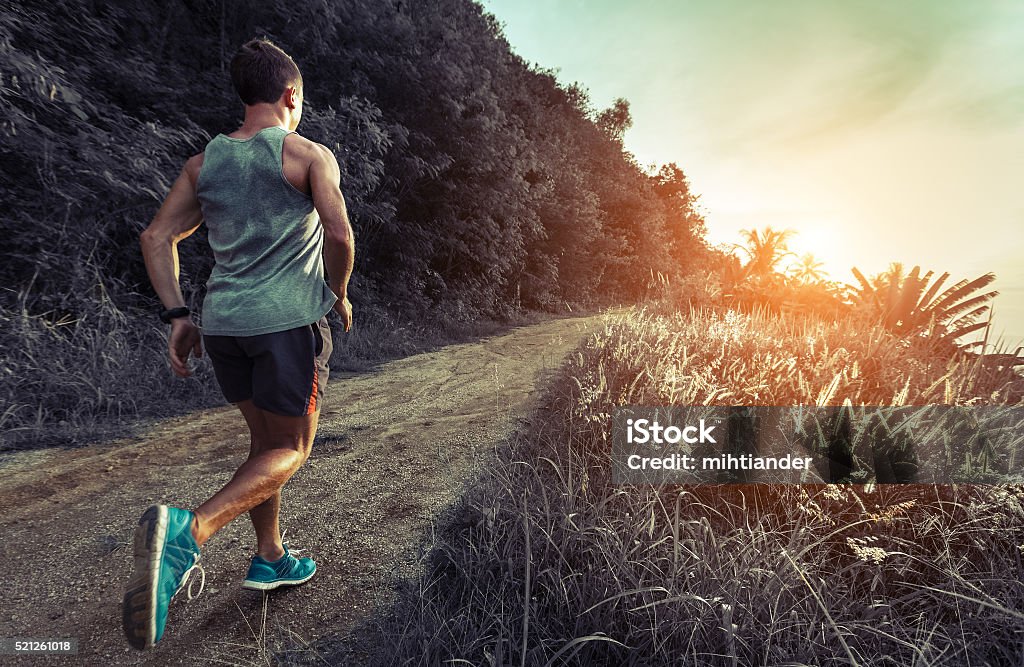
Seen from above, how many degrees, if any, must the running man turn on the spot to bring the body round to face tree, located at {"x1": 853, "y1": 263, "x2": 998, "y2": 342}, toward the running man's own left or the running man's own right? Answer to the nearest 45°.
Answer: approximately 45° to the running man's own right

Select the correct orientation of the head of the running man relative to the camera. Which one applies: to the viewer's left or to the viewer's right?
to the viewer's right

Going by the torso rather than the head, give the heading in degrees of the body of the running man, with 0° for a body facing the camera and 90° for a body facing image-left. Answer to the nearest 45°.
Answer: approximately 225°
